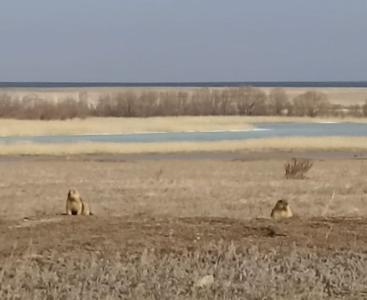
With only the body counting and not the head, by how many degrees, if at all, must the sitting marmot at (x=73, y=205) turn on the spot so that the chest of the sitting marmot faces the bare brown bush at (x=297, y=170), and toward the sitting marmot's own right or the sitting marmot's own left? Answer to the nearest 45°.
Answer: approximately 180°

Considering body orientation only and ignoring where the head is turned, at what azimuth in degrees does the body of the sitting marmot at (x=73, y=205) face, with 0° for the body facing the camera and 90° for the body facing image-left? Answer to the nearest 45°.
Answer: approximately 45°

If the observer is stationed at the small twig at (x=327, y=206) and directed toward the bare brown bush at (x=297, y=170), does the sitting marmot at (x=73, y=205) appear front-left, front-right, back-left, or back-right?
back-left
